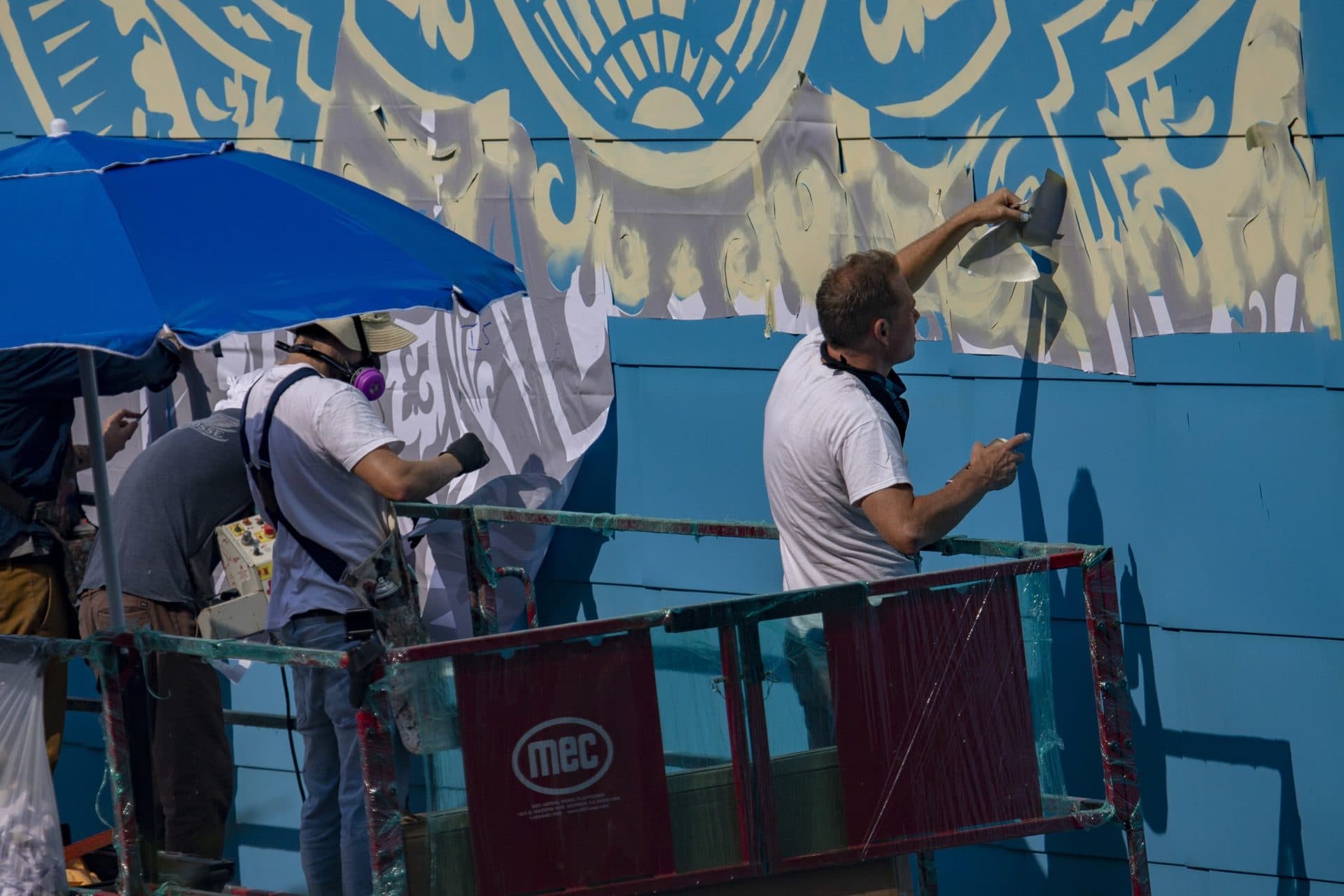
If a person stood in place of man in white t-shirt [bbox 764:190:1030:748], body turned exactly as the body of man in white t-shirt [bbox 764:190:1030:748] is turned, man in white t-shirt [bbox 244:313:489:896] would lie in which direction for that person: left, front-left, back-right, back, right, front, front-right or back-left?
back-left

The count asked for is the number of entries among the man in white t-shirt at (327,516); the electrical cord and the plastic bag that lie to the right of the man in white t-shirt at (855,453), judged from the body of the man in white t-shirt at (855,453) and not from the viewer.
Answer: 0

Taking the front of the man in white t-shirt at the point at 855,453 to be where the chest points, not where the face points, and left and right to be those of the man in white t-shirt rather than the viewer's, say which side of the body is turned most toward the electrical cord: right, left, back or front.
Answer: left

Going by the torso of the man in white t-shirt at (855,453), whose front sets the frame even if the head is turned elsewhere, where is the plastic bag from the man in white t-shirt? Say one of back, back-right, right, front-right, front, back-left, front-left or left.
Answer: back-left

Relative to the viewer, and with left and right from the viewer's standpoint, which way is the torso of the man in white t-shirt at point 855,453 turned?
facing away from the viewer and to the right of the viewer

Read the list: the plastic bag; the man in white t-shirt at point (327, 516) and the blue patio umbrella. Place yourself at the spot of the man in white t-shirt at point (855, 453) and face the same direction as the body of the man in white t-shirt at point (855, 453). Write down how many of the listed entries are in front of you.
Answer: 0

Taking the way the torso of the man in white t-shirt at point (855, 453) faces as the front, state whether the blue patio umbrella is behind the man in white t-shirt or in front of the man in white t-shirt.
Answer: behind

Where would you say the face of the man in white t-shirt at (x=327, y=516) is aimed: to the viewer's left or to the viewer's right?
to the viewer's right
